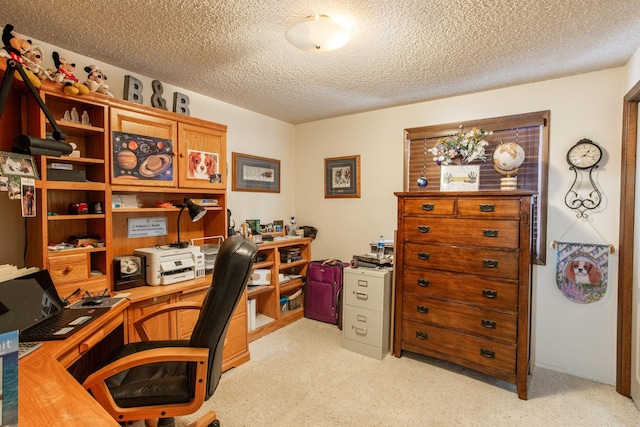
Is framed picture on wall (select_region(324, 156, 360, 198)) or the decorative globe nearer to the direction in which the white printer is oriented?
the decorative globe

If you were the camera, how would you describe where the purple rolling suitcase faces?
facing the viewer and to the left of the viewer

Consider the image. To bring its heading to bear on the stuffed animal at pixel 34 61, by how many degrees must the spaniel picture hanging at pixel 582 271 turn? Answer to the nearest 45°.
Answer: approximately 45° to its right

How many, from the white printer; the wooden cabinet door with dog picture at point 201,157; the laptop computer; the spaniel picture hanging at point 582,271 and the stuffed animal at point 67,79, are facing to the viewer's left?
0

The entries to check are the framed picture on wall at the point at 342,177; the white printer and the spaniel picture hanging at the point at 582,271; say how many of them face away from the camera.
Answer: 0

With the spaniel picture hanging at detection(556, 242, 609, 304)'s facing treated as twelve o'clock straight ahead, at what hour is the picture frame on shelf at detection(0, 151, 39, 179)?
The picture frame on shelf is roughly at 1 o'clock from the spaniel picture hanging.

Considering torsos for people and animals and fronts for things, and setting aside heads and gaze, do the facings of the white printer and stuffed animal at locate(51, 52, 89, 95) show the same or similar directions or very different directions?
same or similar directions

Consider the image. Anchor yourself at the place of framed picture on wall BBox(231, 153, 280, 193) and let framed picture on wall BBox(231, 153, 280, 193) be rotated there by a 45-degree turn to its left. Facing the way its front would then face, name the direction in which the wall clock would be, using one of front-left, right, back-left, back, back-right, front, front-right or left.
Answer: front-right

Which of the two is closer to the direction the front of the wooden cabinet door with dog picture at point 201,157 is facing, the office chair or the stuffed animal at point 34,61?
the office chair

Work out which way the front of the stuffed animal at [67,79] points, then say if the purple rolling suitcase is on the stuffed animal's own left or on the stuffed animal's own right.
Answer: on the stuffed animal's own left

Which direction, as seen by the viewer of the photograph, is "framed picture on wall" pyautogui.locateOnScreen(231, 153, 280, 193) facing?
facing the viewer and to the right of the viewer

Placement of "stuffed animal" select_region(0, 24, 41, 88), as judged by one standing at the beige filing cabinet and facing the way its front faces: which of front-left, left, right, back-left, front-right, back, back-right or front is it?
front

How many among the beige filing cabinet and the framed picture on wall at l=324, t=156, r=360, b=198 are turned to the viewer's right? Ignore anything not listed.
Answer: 0

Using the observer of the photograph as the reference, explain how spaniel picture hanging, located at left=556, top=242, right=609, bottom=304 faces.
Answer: facing the viewer

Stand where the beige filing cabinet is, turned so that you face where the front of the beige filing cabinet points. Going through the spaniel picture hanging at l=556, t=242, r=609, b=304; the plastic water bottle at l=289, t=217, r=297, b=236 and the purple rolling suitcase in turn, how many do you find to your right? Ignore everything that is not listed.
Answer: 2

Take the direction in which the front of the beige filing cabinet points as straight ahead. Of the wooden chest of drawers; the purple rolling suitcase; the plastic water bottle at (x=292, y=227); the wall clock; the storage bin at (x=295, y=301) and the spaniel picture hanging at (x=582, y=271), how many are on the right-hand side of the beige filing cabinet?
3
